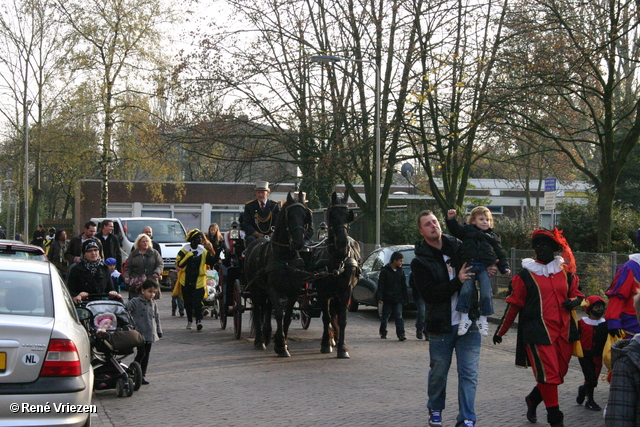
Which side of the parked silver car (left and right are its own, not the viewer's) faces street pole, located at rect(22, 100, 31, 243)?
front

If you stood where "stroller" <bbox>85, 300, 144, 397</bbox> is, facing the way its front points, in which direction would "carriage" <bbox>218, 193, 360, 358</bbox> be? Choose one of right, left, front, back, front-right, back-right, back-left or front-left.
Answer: left

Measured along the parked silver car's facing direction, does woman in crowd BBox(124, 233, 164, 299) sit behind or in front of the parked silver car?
in front

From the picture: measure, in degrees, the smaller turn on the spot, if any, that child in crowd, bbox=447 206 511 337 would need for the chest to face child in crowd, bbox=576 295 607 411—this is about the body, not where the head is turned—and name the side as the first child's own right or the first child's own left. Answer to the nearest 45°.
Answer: approximately 135° to the first child's own left

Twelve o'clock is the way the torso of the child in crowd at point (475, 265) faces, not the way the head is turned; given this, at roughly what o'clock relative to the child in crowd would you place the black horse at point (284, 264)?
The black horse is roughly at 5 o'clock from the child in crowd.

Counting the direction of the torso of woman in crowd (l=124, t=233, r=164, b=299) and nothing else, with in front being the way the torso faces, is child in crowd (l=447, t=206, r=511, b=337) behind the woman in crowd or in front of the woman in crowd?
in front

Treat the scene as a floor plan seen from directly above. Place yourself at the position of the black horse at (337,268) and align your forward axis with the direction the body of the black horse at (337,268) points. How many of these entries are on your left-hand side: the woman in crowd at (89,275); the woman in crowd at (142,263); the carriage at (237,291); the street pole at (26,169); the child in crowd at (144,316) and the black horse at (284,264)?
0

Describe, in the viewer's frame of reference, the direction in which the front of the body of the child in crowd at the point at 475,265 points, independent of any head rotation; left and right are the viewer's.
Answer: facing the viewer

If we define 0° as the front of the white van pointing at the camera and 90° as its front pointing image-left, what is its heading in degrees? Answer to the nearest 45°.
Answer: approximately 315°

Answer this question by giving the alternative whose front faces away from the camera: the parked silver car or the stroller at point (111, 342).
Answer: the parked silver car

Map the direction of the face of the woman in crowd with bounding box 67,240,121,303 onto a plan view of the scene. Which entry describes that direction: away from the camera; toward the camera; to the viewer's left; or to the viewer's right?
toward the camera

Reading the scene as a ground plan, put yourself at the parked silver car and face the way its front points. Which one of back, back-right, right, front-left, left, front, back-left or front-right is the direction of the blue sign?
front-right

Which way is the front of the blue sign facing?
toward the camera

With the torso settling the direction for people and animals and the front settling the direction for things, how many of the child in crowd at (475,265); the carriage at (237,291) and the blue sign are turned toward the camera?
3

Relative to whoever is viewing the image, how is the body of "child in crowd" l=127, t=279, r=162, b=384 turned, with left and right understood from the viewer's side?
facing the viewer and to the right of the viewer

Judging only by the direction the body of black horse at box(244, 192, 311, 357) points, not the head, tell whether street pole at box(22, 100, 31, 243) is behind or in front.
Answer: behind

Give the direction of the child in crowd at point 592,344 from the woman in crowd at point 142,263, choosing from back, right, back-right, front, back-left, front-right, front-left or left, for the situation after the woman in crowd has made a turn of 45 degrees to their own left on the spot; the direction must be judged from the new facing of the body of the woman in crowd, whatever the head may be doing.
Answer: front

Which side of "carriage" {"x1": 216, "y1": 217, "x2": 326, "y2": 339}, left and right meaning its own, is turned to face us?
front

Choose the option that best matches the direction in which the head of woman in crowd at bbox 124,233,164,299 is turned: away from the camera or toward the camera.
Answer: toward the camera

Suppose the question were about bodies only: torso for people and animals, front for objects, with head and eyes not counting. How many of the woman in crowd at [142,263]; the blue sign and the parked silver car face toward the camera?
2
